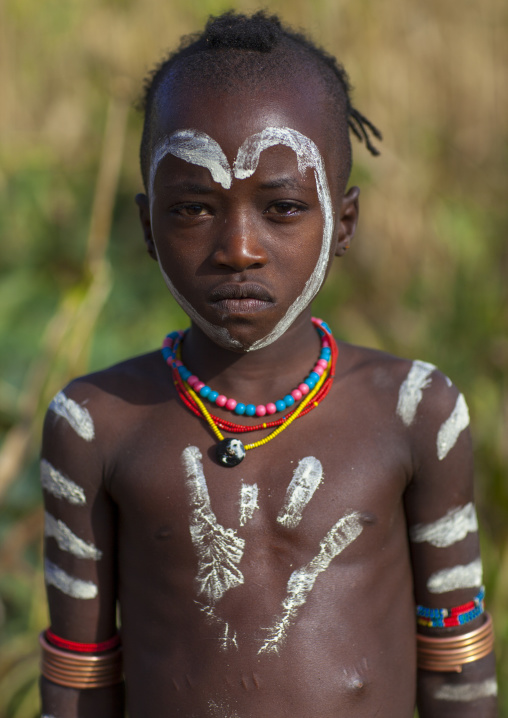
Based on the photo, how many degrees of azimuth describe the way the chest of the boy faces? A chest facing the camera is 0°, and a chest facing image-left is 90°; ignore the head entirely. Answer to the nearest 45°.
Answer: approximately 0°
